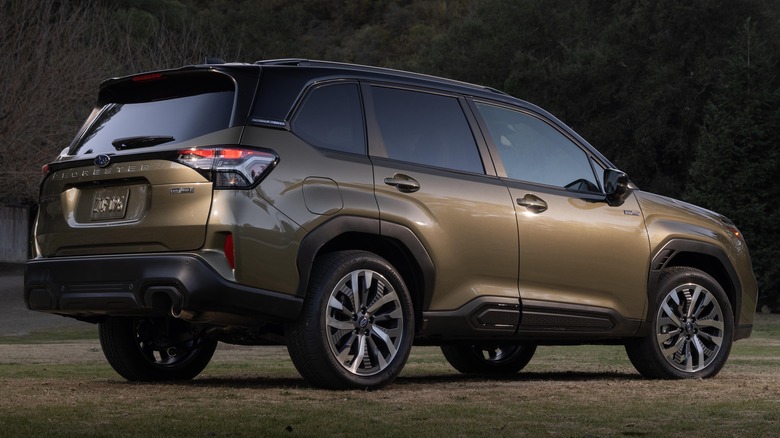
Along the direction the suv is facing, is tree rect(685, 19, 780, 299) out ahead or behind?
ahead

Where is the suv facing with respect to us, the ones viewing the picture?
facing away from the viewer and to the right of the viewer
